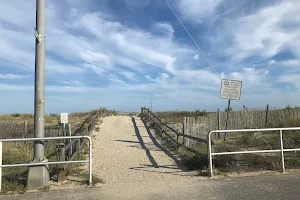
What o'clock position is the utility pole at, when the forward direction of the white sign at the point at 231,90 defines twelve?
The utility pole is roughly at 1 o'clock from the white sign.

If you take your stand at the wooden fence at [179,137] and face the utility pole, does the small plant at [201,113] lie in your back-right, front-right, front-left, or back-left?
back-right

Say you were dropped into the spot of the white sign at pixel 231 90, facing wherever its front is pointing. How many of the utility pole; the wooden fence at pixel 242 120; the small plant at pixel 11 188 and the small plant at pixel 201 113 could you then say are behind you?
2

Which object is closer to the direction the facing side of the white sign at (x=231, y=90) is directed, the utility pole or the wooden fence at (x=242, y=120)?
the utility pole

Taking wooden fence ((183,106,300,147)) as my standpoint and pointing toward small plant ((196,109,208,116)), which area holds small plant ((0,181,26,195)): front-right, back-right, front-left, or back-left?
back-left

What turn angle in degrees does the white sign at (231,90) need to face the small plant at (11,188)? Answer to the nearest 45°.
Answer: approximately 45° to its right

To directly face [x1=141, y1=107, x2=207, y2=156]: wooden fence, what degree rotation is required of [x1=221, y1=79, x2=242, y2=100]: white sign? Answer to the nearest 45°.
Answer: approximately 90° to its right

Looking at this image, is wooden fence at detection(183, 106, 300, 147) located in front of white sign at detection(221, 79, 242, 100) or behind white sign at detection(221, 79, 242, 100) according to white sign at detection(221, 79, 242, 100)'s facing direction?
behind

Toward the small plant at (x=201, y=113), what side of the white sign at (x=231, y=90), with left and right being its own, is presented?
back

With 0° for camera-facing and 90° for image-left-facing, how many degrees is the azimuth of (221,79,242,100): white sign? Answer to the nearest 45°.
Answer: approximately 0°
